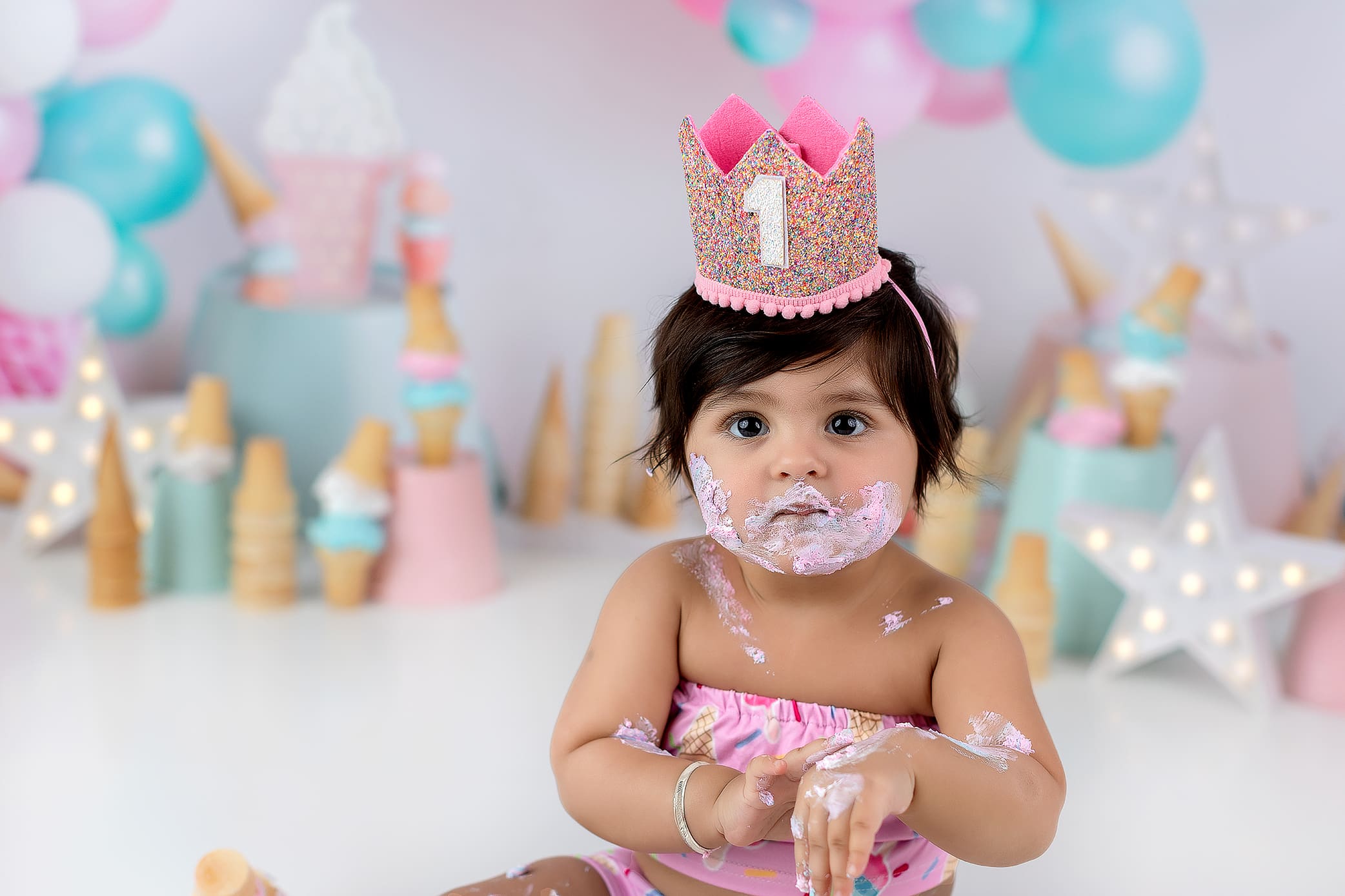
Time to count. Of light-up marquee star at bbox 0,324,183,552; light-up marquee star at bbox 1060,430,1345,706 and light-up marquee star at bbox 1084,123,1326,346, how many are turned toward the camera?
3

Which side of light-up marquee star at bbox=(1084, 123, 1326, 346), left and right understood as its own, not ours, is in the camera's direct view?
front

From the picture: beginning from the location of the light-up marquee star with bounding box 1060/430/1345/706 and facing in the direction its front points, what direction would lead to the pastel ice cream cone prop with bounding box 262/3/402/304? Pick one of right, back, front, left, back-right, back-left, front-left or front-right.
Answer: right

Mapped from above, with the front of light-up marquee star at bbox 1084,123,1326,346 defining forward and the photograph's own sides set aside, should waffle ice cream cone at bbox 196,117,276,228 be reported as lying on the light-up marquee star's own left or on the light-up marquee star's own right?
on the light-up marquee star's own right

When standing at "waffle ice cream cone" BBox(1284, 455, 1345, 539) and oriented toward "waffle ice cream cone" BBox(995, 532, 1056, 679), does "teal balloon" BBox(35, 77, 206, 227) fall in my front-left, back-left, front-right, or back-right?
front-right

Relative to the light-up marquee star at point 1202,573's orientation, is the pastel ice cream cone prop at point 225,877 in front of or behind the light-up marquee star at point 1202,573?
in front

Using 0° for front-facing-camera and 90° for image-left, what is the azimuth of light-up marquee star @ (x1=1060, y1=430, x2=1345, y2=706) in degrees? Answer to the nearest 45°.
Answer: approximately 0°

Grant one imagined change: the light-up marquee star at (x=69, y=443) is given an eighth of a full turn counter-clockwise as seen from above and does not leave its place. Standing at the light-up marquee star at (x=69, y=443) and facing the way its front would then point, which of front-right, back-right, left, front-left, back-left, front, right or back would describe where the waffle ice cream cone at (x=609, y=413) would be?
front-left

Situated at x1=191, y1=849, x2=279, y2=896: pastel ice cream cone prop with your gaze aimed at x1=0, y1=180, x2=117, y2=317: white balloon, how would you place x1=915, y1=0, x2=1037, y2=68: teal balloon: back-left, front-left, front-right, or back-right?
front-right

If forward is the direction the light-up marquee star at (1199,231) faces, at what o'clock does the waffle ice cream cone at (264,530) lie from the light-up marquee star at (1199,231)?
The waffle ice cream cone is roughly at 2 o'clock from the light-up marquee star.

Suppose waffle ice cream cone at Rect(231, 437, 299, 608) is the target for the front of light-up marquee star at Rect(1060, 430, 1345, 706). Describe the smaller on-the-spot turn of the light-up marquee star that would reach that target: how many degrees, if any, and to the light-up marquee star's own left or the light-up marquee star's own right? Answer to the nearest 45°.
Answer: approximately 90° to the light-up marquee star's own right

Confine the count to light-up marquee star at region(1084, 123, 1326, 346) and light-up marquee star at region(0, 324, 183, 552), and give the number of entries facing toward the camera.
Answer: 2

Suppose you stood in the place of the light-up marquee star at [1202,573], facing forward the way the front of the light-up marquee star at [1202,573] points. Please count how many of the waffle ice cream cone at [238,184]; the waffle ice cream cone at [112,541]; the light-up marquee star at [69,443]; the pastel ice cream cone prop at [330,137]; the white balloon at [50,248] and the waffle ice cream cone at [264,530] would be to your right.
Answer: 6

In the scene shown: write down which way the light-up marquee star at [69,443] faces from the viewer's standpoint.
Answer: facing the viewer
